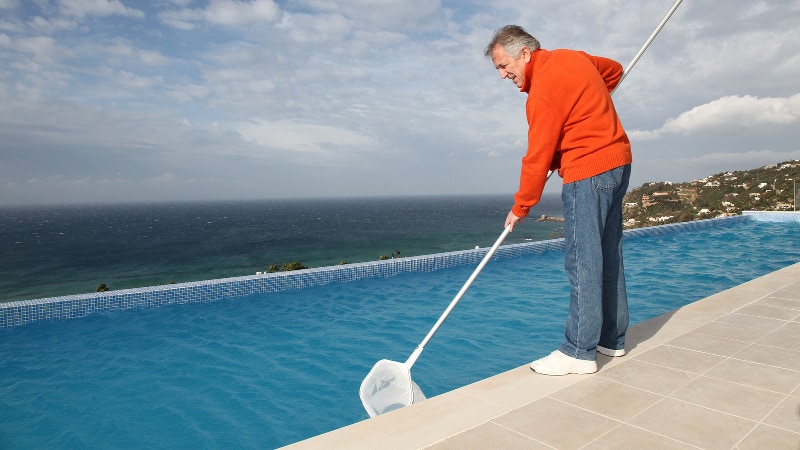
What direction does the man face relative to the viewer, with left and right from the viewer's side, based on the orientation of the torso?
facing to the left of the viewer
